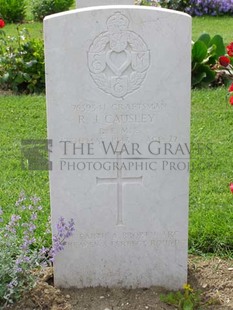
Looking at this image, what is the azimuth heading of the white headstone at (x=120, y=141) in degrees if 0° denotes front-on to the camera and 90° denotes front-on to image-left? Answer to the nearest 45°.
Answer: approximately 0°

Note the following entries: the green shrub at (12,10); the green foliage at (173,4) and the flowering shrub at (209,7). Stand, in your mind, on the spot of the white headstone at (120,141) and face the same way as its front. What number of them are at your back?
3

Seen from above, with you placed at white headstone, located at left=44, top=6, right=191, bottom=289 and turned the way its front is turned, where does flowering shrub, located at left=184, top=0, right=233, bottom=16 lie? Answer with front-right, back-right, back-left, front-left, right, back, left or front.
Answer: back

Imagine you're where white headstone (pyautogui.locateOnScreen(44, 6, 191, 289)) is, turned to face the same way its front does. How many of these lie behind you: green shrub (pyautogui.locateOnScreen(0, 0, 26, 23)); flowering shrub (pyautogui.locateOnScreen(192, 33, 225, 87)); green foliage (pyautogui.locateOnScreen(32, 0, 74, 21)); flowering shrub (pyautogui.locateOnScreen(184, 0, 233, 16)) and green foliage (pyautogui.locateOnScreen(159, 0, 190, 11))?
5

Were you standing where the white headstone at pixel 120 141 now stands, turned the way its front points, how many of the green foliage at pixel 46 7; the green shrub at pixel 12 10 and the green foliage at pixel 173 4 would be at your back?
3

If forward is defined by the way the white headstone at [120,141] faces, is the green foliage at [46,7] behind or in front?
behind

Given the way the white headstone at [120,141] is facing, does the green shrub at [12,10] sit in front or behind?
behind

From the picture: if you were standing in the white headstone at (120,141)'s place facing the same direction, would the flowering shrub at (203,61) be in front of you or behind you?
behind

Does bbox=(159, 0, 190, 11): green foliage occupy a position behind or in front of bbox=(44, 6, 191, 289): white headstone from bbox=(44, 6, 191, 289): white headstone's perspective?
behind
